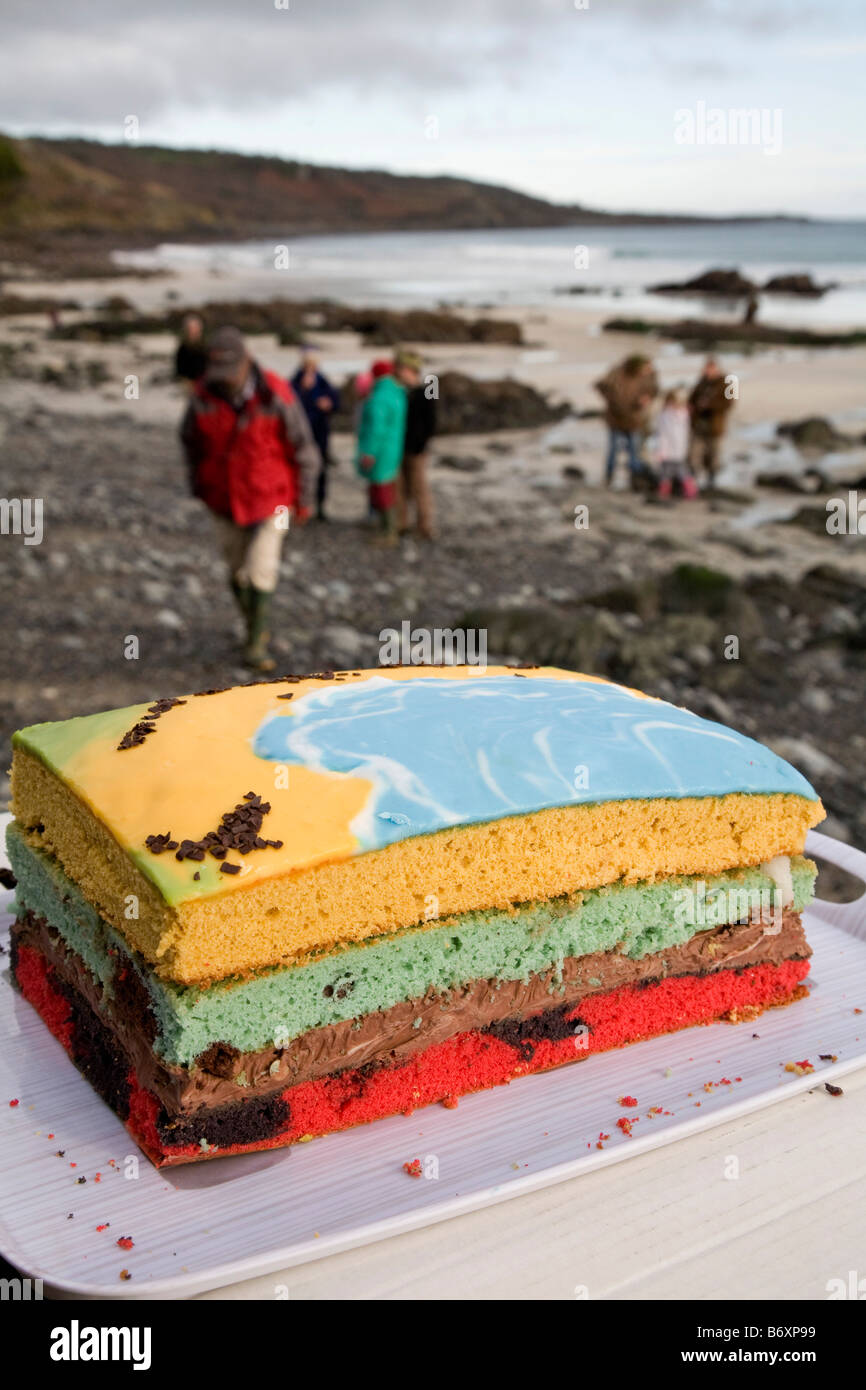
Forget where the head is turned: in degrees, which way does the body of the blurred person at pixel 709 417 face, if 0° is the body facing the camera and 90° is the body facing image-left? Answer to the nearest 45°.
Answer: approximately 0°

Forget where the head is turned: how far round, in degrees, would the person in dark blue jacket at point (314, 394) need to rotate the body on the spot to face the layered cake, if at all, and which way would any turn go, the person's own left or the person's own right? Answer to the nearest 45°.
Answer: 0° — they already face it

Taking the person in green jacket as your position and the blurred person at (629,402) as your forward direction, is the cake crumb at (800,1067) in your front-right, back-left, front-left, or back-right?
back-right

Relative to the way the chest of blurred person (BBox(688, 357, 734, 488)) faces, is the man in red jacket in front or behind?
in front

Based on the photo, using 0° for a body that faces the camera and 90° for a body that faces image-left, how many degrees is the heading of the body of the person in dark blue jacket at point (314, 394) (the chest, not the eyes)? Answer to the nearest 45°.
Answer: approximately 0°

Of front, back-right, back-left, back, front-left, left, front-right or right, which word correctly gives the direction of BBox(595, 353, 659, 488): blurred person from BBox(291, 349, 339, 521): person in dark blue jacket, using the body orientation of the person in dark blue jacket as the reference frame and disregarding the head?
back-left

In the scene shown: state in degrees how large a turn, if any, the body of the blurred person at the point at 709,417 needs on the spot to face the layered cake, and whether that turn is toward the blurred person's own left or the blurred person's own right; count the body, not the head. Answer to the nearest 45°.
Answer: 0° — they already face it

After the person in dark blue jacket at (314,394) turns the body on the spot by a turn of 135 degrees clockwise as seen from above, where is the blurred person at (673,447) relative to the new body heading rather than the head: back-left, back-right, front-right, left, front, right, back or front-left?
right

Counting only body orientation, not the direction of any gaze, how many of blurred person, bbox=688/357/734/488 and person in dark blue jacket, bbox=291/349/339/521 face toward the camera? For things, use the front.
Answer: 2
